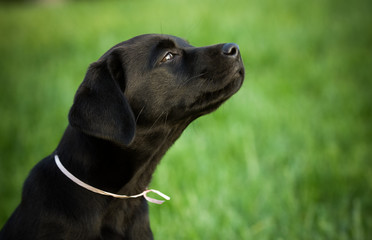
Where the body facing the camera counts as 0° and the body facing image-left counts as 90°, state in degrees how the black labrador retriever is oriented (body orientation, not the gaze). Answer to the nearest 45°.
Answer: approximately 270°
